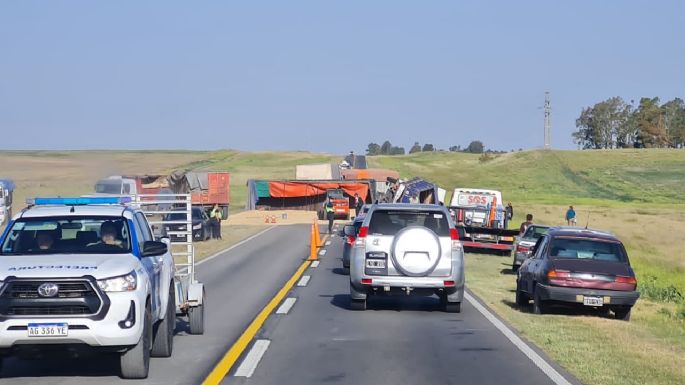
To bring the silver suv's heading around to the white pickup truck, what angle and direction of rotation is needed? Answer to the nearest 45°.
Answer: approximately 135° to its left

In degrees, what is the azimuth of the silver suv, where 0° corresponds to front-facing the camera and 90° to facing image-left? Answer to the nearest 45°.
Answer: approximately 180°

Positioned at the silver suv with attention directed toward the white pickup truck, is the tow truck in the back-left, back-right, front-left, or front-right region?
back-right

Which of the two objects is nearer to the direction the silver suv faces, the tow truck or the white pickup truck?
the tow truck
